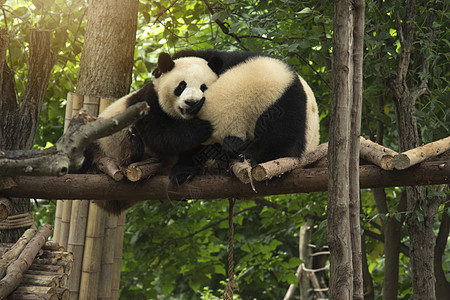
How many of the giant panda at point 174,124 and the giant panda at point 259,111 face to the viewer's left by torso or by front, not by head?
1

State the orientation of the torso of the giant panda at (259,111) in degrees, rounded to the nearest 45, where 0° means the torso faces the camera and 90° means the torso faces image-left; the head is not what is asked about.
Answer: approximately 90°

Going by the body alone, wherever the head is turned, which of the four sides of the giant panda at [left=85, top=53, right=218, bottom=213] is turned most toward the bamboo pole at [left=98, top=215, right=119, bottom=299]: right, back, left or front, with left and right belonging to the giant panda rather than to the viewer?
back

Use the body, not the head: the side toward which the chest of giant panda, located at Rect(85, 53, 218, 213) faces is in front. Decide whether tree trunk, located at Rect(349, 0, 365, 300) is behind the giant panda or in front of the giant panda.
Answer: in front

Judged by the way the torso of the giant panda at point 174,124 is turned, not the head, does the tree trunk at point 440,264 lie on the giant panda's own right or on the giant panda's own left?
on the giant panda's own left
